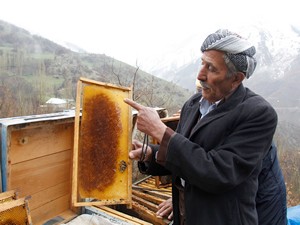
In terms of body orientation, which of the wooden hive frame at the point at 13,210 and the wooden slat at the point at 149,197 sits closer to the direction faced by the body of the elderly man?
the wooden hive frame

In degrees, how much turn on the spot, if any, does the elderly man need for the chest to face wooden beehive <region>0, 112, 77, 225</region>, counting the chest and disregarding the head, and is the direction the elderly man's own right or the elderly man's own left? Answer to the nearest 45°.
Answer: approximately 45° to the elderly man's own right

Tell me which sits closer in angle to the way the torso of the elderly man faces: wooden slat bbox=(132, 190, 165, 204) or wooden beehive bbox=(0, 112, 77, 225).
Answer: the wooden beehive

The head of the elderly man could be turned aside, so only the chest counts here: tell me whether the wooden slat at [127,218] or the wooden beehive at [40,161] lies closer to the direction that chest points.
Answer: the wooden beehive

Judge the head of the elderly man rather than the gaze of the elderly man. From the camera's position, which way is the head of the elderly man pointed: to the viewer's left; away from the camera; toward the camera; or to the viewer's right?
to the viewer's left

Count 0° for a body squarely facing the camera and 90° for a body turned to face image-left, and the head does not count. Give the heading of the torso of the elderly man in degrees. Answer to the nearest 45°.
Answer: approximately 45°
